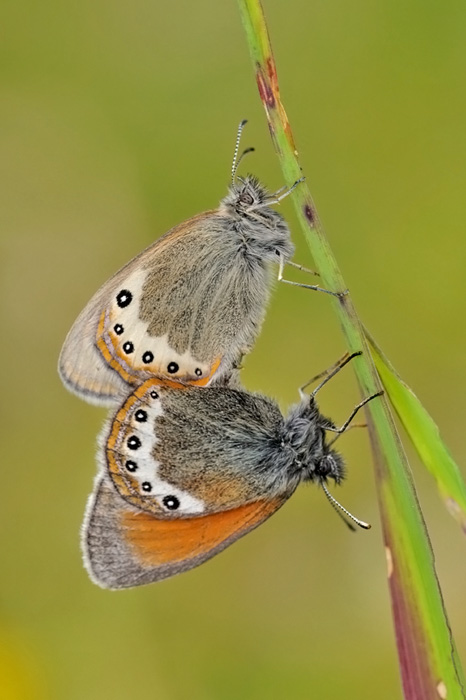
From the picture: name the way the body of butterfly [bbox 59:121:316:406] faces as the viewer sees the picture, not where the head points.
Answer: to the viewer's right

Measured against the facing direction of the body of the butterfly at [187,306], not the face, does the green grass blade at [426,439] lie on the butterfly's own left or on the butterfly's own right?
on the butterfly's own right
